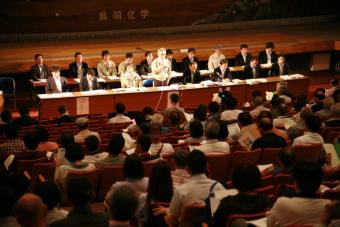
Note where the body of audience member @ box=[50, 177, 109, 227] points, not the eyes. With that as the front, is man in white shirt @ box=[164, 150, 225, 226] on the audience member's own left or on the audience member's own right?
on the audience member's own right

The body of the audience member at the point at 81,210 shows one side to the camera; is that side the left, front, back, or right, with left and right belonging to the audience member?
back

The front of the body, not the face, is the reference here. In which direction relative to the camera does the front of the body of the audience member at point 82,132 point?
away from the camera

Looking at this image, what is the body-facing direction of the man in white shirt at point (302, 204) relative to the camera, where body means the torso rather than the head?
away from the camera

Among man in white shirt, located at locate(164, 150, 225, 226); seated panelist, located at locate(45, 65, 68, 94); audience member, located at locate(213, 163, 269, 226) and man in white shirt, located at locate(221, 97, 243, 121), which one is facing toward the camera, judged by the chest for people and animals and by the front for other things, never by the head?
the seated panelist

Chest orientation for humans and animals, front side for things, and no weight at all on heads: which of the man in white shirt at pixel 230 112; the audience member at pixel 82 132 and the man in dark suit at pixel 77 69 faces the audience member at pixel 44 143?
the man in dark suit

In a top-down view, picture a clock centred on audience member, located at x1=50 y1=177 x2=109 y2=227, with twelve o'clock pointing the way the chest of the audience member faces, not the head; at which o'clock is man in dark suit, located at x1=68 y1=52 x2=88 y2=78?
The man in dark suit is roughly at 12 o'clock from the audience member.

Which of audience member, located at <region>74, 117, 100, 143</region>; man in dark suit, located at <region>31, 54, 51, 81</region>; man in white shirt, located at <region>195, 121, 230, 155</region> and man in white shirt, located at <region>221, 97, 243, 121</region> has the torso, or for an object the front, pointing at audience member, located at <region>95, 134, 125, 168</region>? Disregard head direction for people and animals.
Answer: the man in dark suit

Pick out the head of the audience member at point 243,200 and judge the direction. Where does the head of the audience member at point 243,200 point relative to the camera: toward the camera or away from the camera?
away from the camera

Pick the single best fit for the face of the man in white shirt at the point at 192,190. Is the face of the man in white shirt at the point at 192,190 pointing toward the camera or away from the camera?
away from the camera

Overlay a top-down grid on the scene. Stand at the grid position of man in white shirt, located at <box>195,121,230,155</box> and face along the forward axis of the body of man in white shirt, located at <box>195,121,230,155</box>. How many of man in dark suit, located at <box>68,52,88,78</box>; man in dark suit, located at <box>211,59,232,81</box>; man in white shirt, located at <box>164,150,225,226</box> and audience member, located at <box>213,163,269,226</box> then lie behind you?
2

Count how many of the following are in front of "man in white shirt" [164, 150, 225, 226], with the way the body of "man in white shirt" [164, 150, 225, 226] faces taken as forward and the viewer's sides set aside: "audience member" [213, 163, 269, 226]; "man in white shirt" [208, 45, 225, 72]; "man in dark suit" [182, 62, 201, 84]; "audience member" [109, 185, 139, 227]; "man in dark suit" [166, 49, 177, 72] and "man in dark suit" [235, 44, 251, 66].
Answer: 4

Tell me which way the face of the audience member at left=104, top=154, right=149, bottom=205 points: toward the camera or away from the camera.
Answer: away from the camera

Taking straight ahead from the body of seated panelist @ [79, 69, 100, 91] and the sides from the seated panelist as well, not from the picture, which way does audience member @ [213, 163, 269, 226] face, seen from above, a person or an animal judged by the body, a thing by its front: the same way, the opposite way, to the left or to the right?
the opposite way

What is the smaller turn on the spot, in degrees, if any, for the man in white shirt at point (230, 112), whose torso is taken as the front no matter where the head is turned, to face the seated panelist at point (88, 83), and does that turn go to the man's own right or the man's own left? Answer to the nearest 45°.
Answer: approximately 45° to the man's own left

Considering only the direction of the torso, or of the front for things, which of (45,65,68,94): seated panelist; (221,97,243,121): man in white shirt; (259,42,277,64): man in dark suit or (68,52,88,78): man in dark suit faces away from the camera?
the man in white shirt
